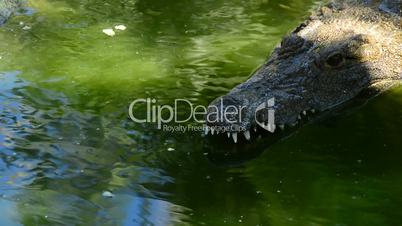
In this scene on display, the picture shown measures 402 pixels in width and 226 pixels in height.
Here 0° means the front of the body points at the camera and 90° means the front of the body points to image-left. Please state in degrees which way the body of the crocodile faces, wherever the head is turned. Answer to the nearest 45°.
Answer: approximately 45°
